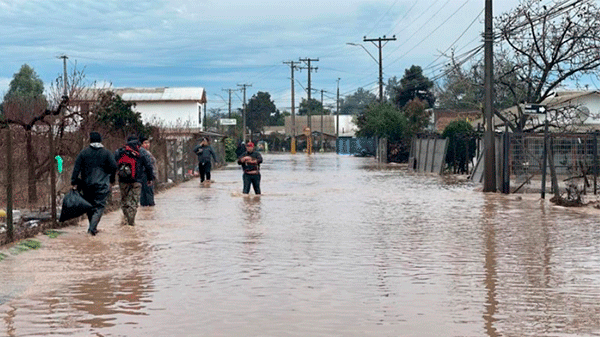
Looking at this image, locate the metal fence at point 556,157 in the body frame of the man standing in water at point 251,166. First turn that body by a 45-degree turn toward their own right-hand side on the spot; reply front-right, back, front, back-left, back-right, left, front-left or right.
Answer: back-left

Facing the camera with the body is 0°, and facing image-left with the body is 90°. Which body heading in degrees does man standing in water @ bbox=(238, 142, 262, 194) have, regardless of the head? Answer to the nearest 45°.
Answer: approximately 0°

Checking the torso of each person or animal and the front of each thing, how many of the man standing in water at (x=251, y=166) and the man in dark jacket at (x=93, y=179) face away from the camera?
1

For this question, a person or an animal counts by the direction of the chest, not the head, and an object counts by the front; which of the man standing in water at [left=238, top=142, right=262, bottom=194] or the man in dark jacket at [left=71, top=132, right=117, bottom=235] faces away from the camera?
the man in dark jacket

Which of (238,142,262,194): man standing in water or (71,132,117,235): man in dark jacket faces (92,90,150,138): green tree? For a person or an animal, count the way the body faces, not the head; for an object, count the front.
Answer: the man in dark jacket

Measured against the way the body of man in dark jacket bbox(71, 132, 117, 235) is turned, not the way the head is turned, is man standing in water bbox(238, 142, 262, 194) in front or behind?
in front

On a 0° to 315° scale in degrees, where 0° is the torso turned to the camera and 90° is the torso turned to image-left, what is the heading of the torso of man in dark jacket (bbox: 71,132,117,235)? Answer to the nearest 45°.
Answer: approximately 180°

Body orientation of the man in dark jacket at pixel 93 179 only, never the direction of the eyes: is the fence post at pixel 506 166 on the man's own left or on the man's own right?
on the man's own right

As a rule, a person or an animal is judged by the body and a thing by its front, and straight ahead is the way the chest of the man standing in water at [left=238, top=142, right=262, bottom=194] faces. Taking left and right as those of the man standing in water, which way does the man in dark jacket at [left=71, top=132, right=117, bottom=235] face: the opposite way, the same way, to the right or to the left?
the opposite way

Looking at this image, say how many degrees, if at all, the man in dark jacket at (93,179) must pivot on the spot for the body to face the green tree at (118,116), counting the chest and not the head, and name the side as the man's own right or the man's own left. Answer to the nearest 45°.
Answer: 0° — they already face it

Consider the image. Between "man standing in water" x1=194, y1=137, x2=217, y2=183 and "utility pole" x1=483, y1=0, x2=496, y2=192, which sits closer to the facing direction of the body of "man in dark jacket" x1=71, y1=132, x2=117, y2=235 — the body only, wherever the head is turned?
the man standing in water
